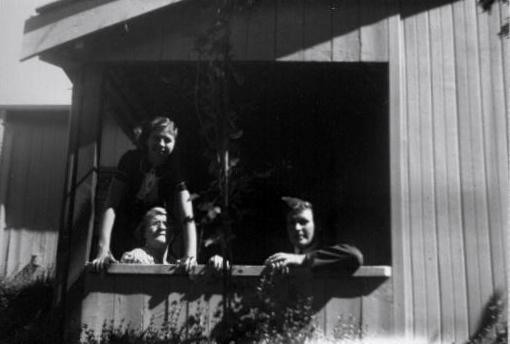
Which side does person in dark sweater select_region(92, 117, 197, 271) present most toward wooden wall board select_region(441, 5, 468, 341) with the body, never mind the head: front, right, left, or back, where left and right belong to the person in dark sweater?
left

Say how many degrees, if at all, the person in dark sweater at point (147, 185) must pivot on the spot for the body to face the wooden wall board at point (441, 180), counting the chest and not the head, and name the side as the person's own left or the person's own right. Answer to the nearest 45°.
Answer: approximately 90° to the person's own left

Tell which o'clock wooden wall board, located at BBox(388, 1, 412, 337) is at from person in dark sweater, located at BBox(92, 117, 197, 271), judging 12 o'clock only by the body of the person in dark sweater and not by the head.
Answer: The wooden wall board is roughly at 10 o'clock from the person in dark sweater.

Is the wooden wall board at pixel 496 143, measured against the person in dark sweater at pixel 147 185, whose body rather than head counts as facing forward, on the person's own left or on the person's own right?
on the person's own left

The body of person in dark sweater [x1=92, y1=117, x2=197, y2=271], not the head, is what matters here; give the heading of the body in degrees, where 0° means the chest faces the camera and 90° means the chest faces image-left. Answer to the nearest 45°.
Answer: approximately 0°

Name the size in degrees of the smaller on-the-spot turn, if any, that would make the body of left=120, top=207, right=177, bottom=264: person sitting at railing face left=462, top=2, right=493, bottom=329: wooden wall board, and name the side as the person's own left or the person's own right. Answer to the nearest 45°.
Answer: approximately 45° to the person's own left

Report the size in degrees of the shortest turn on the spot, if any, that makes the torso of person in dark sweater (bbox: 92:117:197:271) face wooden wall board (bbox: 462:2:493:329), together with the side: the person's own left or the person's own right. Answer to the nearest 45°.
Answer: approximately 90° to the person's own left

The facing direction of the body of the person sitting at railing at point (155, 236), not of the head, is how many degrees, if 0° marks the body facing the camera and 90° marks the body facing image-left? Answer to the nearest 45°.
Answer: approximately 315°
